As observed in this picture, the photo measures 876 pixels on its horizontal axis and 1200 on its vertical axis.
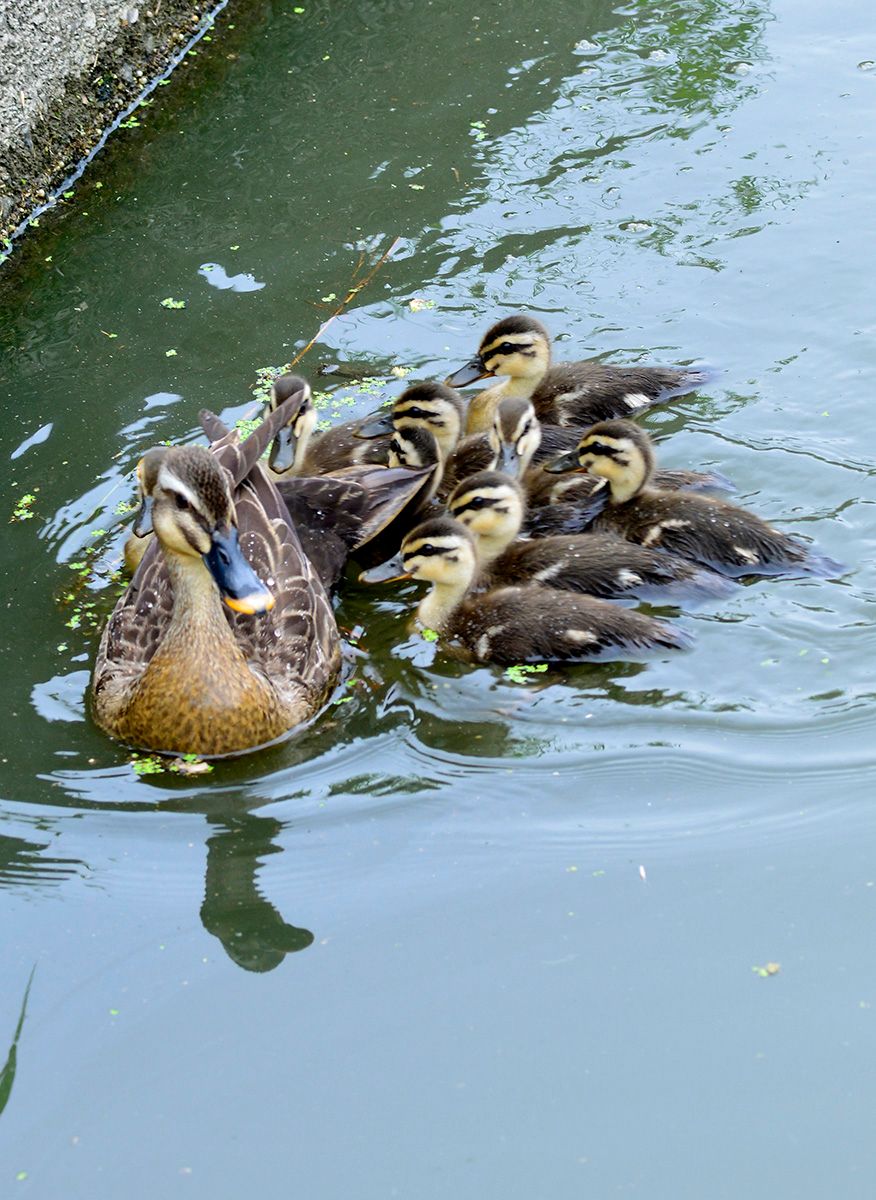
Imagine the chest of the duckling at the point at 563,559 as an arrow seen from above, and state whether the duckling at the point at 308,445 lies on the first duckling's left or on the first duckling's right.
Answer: on the first duckling's right

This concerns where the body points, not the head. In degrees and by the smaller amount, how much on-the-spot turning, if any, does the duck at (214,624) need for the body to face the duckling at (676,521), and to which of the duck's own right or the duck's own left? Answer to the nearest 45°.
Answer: approximately 90° to the duck's own left

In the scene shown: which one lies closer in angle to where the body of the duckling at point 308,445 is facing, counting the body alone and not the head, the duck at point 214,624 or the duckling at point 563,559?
the duck

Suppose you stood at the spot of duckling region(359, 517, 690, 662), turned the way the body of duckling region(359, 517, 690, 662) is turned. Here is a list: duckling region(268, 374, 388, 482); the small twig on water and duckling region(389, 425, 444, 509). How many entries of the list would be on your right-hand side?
3

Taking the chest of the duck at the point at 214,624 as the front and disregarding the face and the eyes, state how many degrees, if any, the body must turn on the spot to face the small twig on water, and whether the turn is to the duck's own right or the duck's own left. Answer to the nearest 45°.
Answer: approximately 135° to the duck's own left

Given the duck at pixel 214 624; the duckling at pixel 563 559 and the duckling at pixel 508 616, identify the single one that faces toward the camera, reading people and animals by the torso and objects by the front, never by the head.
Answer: the duck

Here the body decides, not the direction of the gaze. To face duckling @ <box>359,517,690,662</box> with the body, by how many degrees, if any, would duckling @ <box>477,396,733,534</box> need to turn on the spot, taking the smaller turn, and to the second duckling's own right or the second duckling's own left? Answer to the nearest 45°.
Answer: approximately 45° to the second duckling's own left

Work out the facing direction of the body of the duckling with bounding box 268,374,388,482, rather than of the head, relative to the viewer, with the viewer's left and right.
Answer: facing the viewer and to the left of the viewer

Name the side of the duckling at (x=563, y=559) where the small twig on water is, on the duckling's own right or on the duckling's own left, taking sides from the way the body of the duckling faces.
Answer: on the duckling's own right

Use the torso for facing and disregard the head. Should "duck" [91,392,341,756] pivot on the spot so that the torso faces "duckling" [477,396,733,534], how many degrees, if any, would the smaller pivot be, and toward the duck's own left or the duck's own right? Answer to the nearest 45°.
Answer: approximately 135° to the duck's own left

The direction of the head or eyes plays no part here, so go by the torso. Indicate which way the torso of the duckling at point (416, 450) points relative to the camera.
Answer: to the viewer's left

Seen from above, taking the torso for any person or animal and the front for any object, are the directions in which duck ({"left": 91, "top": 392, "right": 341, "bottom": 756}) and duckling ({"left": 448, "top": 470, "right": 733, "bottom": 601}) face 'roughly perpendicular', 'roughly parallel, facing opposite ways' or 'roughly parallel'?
roughly perpendicular

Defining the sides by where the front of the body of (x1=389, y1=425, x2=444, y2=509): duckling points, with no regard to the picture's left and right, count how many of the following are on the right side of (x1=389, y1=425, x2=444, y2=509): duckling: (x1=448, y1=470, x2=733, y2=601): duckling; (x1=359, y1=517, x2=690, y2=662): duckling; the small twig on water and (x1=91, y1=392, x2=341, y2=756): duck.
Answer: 1

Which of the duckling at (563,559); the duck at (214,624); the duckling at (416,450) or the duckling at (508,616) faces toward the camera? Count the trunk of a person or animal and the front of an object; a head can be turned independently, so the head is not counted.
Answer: the duck

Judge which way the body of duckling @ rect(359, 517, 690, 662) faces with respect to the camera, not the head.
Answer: to the viewer's left

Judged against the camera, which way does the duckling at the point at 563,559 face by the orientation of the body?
to the viewer's left
